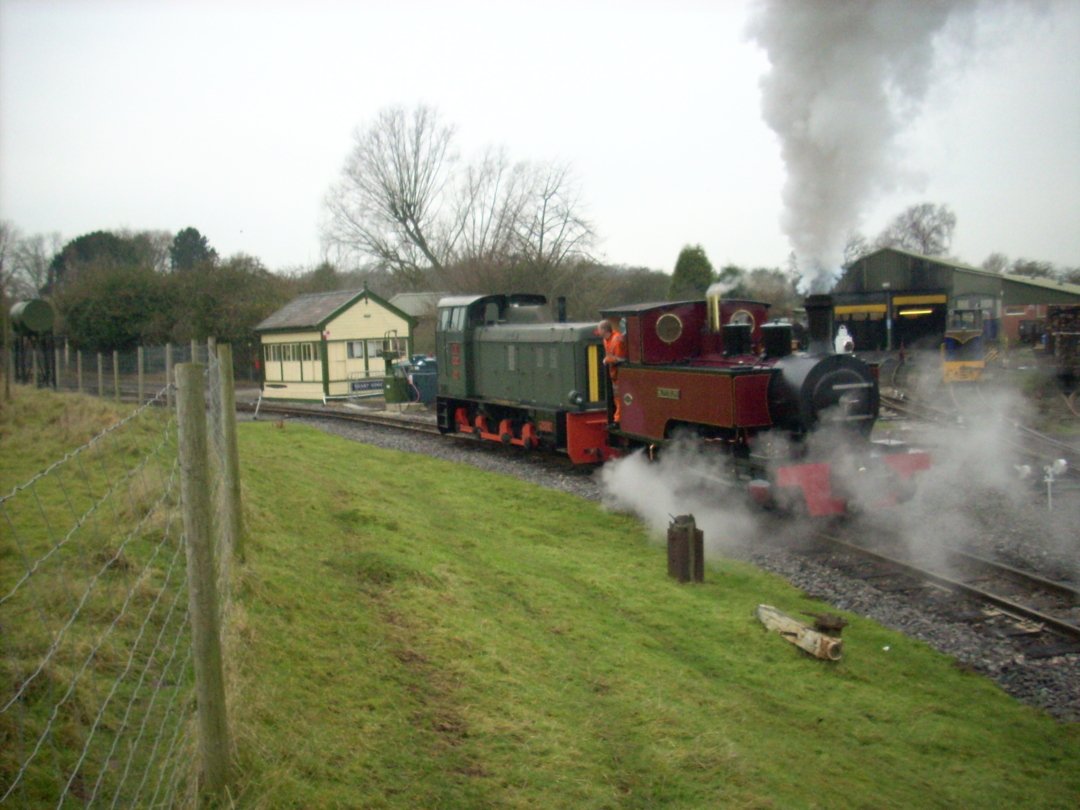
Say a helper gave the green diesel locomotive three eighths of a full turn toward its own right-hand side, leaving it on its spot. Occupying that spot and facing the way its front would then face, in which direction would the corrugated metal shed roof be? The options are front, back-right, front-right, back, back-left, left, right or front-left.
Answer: back-right

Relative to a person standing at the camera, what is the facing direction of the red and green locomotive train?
facing the viewer and to the right of the viewer

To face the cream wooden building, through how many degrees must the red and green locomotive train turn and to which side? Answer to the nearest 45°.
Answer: approximately 180°

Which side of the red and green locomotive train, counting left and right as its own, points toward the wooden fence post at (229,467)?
right

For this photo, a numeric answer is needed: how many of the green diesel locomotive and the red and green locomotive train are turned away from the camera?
0

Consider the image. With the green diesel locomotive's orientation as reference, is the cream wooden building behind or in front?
behind

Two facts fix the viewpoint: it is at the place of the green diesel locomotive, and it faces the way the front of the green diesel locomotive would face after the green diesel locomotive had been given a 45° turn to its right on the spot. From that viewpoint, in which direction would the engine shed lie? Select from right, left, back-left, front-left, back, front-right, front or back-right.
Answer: back-left

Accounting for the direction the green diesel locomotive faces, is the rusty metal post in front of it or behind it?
in front

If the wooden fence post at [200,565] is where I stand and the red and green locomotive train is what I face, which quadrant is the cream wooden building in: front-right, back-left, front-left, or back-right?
front-left

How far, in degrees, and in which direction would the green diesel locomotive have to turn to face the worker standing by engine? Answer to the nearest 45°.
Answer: approximately 45° to its right

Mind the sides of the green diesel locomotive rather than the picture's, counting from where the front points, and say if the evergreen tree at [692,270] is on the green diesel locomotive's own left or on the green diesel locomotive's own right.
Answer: on the green diesel locomotive's own left

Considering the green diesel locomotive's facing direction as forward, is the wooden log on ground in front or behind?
in front
